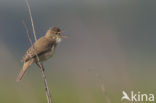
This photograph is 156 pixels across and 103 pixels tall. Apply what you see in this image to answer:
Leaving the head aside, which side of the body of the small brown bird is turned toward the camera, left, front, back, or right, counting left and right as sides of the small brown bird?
right
